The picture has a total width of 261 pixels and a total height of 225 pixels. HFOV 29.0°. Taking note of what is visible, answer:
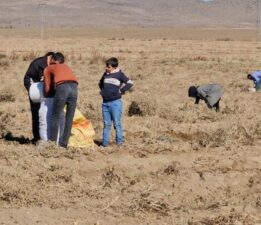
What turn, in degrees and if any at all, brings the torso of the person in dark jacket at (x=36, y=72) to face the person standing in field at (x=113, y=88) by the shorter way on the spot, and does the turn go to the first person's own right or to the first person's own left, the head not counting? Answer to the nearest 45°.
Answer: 0° — they already face them

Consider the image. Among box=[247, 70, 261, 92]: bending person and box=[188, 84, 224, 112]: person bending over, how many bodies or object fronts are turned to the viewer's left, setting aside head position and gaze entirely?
2

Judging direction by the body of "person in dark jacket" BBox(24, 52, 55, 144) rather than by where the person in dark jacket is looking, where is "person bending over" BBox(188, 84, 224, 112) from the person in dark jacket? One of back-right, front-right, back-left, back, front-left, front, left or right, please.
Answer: front-left

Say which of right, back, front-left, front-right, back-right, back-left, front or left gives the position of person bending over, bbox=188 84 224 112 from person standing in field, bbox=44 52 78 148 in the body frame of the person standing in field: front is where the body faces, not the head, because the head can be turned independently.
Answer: right

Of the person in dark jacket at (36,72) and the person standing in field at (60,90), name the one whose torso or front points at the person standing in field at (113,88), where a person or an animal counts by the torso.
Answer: the person in dark jacket

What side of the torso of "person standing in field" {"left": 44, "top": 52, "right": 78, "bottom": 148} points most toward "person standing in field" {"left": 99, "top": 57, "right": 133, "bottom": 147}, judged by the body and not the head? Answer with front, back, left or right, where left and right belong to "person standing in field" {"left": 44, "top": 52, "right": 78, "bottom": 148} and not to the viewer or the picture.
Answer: right

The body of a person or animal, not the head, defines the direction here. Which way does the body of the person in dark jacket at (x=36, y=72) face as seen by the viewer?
to the viewer's right

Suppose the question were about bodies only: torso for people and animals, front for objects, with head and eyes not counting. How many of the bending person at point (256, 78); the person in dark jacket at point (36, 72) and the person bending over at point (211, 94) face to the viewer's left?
2

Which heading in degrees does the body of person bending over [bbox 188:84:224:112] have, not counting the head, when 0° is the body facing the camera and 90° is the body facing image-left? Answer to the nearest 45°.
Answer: approximately 90°

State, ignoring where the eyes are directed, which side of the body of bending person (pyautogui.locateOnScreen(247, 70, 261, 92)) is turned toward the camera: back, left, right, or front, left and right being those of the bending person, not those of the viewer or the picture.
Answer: left

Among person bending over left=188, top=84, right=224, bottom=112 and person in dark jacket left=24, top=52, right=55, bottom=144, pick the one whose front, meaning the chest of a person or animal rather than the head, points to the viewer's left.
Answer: the person bending over
